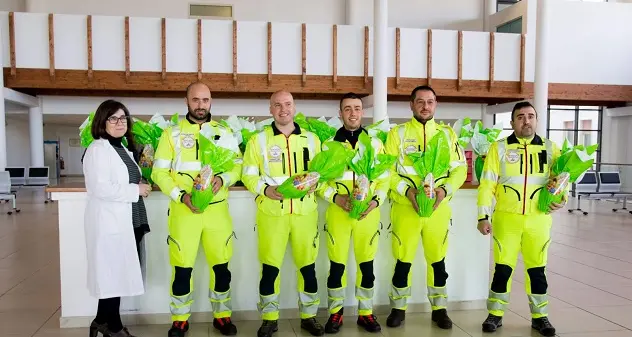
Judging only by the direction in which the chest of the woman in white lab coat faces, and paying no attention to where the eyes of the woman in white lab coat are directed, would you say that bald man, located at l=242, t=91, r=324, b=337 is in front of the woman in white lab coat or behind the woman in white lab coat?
in front

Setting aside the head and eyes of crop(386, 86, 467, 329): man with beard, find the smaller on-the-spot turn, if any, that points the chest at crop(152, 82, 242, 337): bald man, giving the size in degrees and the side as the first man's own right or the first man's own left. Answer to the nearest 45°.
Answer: approximately 45° to the first man's own right

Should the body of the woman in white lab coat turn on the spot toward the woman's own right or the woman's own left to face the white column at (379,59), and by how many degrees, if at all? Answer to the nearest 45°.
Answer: approximately 90° to the woman's own left

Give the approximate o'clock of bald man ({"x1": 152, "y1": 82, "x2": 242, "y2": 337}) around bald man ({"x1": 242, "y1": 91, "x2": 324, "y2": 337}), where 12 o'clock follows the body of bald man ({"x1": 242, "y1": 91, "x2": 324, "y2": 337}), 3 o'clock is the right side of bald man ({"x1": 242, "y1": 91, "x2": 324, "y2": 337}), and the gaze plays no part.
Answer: bald man ({"x1": 152, "y1": 82, "x2": 242, "y2": 337}) is roughly at 3 o'clock from bald man ({"x1": 242, "y1": 91, "x2": 324, "y2": 337}).

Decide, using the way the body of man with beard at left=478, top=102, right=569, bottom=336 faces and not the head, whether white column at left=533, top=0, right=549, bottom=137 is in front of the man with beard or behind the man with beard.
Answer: behind

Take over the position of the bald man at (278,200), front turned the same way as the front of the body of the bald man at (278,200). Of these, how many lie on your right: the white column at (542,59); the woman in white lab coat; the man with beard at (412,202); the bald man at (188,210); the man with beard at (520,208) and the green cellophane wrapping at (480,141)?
2

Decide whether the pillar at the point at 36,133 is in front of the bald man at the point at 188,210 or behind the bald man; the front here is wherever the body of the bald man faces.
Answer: behind

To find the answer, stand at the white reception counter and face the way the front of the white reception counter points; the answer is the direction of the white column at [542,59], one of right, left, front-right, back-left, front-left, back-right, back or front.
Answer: back-left

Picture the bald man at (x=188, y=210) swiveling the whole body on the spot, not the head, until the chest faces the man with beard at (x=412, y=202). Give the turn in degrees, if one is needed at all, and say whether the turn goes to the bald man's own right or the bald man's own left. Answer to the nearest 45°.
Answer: approximately 90° to the bald man's own left

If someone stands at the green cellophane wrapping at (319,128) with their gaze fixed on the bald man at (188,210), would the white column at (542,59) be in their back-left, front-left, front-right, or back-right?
back-right
